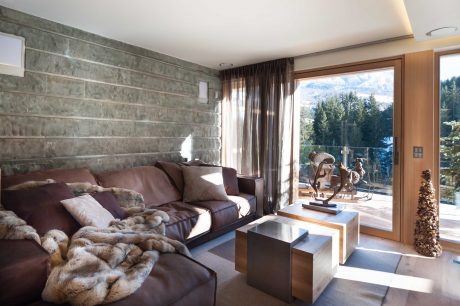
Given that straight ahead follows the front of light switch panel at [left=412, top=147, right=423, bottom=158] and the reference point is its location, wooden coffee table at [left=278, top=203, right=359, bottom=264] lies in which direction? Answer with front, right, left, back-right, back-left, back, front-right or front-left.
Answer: front-right

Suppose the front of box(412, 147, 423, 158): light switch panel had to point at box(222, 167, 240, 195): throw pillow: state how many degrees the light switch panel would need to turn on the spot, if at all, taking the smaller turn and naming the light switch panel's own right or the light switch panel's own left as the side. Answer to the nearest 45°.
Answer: approximately 90° to the light switch panel's own right

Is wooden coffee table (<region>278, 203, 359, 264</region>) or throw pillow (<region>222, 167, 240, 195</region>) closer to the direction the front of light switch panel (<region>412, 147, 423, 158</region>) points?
the wooden coffee table

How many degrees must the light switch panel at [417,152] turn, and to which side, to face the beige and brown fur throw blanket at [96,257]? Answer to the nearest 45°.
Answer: approximately 45° to its right

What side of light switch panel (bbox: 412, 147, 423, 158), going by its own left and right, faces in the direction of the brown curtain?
right

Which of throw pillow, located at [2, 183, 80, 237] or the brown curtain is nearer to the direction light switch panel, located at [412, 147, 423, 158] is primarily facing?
the throw pillow

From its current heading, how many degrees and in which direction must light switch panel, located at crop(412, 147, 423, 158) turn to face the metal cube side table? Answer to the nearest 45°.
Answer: approximately 45° to its right

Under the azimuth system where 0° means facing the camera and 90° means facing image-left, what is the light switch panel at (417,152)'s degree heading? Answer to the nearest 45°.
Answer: approximately 0°

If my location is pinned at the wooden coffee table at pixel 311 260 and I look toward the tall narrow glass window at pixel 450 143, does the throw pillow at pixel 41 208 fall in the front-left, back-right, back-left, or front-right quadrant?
back-left
